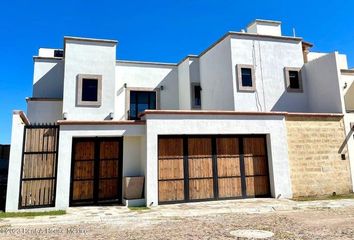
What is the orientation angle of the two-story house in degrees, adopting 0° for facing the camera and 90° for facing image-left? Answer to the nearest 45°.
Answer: approximately 0°
